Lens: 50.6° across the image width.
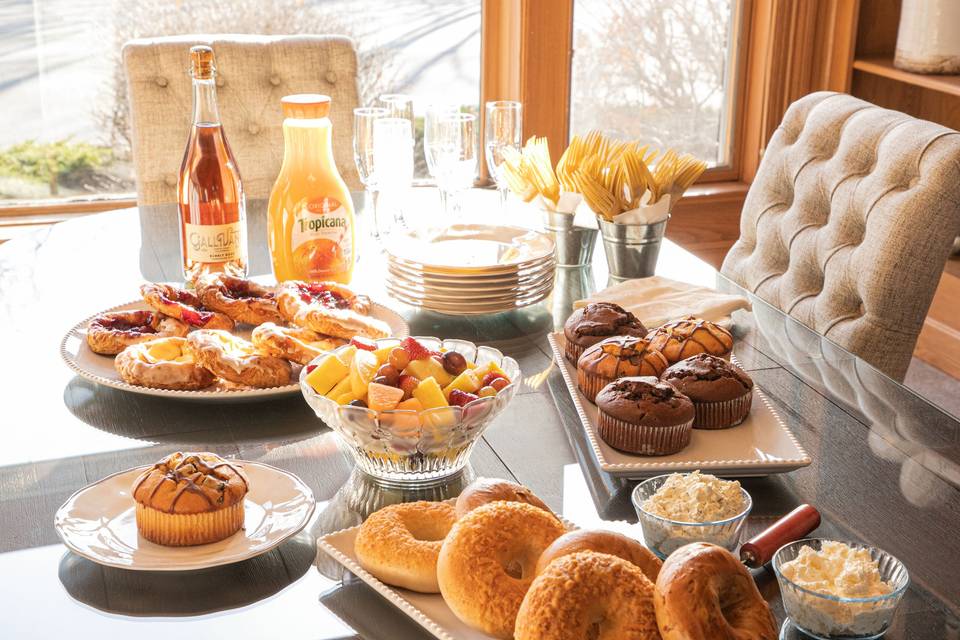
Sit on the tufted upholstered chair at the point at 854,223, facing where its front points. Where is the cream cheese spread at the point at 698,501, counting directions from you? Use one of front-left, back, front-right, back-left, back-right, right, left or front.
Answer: front-left

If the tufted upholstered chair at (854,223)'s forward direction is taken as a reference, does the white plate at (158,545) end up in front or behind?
in front

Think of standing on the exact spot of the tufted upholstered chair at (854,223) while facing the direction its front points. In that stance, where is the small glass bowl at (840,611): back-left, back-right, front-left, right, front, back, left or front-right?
front-left

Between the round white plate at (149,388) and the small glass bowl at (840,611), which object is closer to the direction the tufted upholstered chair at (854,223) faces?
the round white plate

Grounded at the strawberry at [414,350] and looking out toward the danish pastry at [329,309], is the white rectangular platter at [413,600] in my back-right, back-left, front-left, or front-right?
back-left

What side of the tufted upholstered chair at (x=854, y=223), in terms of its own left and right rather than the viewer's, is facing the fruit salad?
front

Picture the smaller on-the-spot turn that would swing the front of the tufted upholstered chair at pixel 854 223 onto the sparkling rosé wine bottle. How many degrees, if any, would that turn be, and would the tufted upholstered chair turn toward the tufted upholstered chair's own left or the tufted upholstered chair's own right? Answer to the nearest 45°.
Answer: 0° — it already faces it

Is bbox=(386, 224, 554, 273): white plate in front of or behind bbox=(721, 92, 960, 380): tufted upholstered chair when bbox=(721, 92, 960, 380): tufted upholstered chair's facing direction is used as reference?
in front

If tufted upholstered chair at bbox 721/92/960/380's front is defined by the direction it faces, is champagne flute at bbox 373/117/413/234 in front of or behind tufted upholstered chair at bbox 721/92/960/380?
in front

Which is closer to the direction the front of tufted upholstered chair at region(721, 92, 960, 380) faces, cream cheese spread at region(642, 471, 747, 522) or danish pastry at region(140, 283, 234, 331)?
the danish pastry

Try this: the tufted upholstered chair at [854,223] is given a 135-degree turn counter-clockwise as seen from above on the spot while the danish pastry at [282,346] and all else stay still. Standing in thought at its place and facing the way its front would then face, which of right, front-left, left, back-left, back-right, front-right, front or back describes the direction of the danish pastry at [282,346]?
back-right

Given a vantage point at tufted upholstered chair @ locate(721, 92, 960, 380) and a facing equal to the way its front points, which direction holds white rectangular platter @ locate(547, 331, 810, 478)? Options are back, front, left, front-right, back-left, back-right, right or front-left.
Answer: front-left

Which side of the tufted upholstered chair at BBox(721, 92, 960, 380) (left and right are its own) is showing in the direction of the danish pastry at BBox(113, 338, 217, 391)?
front

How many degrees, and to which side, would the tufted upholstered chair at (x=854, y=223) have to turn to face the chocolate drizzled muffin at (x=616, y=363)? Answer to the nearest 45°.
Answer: approximately 45° to its left
